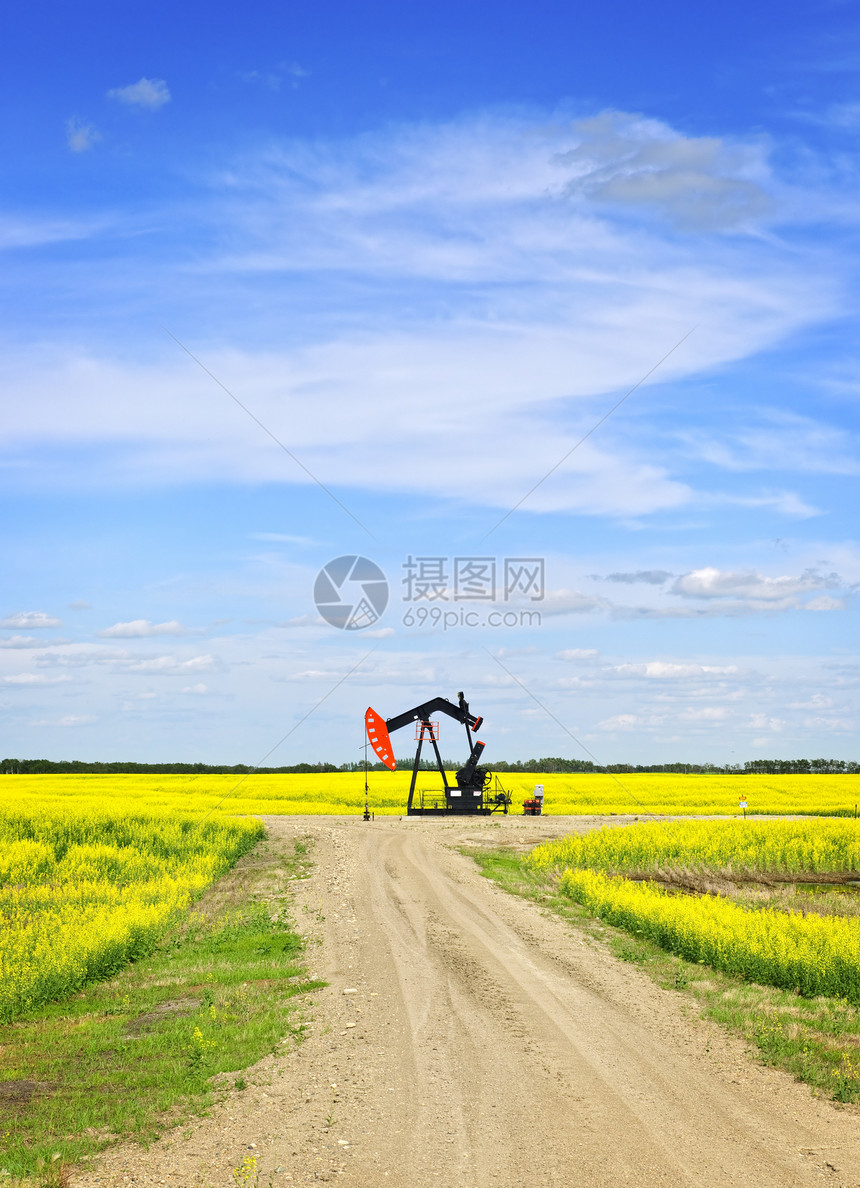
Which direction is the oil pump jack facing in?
to the viewer's left
